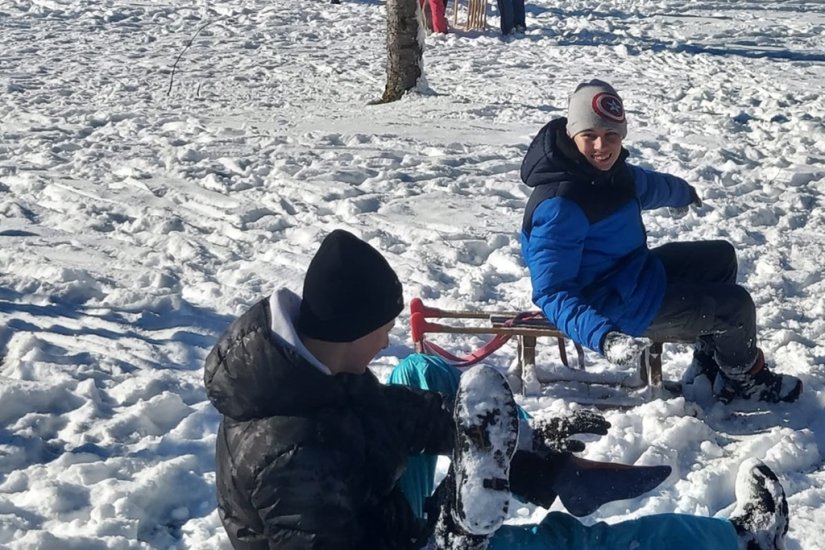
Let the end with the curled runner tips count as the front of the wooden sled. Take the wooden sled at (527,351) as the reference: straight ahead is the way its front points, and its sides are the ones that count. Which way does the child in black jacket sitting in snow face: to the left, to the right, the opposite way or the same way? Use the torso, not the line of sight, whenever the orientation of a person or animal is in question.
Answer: the opposite way

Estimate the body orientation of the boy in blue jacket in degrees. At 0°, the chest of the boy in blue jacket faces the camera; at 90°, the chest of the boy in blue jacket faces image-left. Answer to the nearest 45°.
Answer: approximately 315°

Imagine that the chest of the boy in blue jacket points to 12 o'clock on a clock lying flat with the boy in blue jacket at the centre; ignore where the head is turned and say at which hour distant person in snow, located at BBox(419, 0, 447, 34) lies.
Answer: The distant person in snow is roughly at 7 o'clock from the boy in blue jacket.

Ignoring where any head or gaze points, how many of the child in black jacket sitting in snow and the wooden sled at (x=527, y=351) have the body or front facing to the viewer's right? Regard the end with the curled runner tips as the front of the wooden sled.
1

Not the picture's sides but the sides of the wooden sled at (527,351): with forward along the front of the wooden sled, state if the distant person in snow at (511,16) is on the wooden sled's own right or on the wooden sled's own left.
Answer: on the wooden sled's own right

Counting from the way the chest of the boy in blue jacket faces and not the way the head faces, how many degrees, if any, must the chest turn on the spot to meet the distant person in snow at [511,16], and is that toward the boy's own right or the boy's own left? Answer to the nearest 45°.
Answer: approximately 135° to the boy's own left

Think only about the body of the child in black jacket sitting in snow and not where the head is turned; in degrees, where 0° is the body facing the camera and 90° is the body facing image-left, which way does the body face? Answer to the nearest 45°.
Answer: approximately 270°

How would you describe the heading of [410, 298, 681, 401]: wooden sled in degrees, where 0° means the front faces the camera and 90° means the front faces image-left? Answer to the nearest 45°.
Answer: approximately 90°
